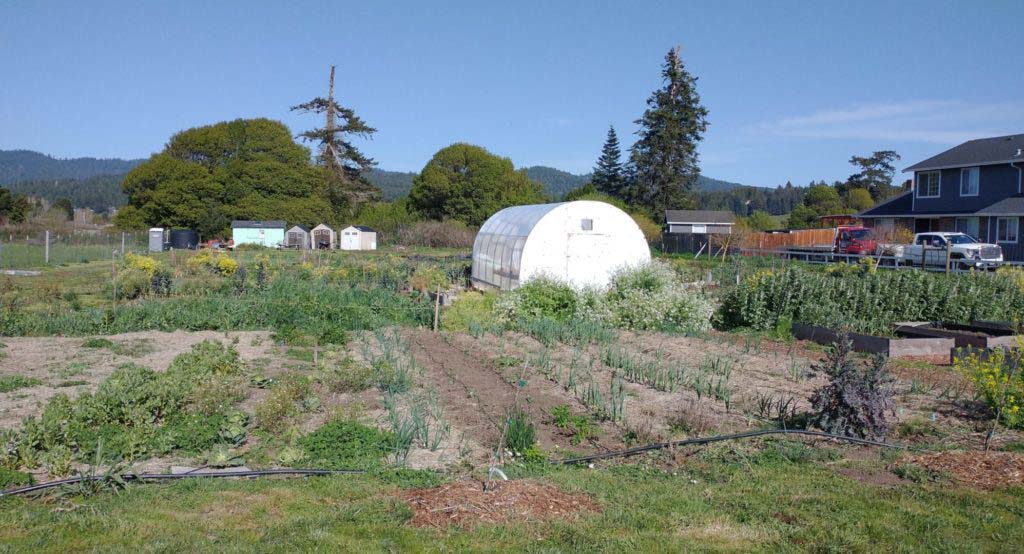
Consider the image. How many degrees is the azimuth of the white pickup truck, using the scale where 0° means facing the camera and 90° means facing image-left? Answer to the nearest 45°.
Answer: approximately 315°

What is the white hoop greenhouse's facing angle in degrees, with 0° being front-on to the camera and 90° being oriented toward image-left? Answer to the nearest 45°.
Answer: approximately 315°

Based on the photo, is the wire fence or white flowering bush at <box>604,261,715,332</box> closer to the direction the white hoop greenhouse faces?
the white flowering bush

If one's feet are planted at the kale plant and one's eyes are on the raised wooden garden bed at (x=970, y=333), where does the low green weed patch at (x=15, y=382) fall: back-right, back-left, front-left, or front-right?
back-left

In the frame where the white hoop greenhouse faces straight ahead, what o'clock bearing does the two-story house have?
The two-story house is roughly at 9 o'clock from the white hoop greenhouse.

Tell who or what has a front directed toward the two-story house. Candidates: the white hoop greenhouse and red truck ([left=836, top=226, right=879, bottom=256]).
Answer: the red truck
